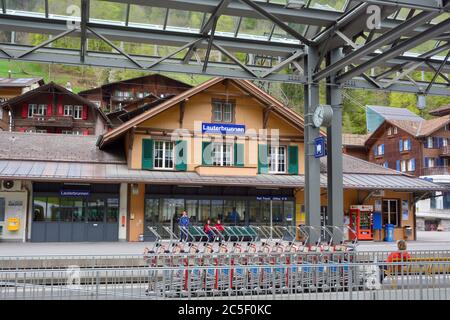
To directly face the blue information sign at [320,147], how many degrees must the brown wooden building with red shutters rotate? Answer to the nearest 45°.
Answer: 0° — it already faces it

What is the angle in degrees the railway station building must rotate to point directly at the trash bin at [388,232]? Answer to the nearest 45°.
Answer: approximately 90° to its left

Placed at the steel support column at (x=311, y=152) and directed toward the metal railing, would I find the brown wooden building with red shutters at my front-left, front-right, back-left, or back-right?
back-right

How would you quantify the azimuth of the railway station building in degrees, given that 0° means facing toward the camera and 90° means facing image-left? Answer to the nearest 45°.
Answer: approximately 0°

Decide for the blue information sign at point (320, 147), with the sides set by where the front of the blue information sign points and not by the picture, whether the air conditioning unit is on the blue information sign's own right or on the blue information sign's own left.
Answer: on the blue information sign's own right

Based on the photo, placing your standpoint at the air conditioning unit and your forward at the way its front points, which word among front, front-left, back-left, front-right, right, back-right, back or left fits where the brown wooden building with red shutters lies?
back

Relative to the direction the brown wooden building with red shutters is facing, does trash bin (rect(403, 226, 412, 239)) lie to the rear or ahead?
ahead

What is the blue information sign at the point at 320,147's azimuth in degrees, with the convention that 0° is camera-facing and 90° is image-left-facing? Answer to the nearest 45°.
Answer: approximately 45°

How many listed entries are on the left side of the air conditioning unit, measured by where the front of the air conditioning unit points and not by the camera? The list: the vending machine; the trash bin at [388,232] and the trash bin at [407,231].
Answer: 3

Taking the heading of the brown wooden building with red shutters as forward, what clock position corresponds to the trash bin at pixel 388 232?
The trash bin is roughly at 11 o'clock from the brown wooden building with red shutters.
